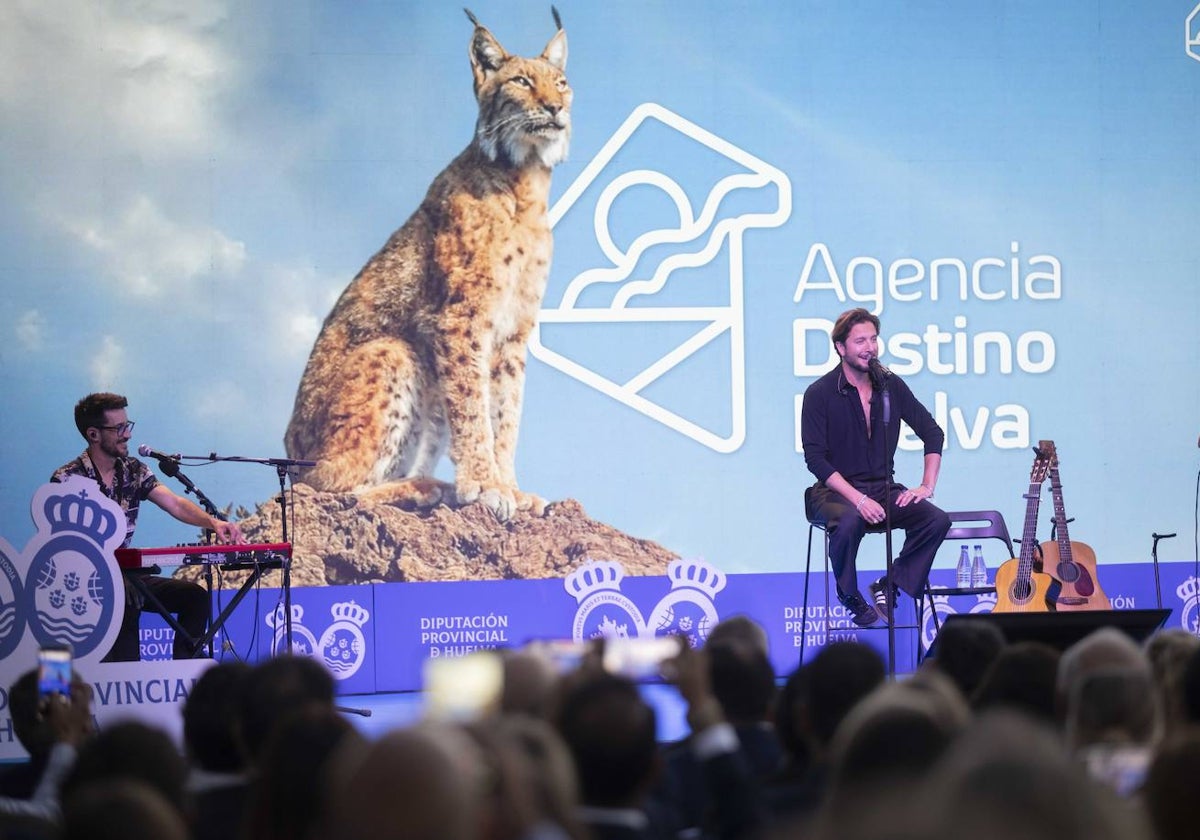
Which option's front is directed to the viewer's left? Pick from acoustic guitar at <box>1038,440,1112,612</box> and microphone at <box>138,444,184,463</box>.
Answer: the microphone

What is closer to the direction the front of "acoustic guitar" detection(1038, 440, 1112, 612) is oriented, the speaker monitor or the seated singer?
the speaker monitor

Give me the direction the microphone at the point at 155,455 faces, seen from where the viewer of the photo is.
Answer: facing to the left of the viewer

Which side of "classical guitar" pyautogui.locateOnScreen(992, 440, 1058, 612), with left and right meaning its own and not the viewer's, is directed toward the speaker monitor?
front

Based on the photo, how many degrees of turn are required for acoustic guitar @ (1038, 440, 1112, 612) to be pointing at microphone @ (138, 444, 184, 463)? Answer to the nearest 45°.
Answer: approximately 45° to its right

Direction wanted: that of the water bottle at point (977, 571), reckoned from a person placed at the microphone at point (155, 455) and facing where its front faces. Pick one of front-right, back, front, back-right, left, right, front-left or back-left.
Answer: back

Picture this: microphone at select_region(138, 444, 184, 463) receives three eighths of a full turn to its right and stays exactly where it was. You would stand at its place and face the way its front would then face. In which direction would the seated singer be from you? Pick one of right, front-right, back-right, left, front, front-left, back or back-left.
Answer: front-right

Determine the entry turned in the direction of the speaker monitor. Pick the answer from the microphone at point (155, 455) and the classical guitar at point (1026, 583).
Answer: the classical guitar

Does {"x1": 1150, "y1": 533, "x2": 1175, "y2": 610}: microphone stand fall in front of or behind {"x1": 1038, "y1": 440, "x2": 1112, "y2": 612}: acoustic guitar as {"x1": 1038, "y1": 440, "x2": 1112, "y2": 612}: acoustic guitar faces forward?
behind

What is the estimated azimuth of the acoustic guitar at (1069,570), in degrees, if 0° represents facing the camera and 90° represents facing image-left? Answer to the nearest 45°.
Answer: approximately 0°

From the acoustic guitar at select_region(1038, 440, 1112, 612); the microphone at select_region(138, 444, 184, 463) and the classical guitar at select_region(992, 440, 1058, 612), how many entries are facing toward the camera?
2

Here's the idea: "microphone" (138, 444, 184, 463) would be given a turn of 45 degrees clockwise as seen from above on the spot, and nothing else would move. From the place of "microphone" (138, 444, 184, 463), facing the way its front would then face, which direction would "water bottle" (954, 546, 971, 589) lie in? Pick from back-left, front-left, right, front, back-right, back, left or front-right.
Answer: back-right
